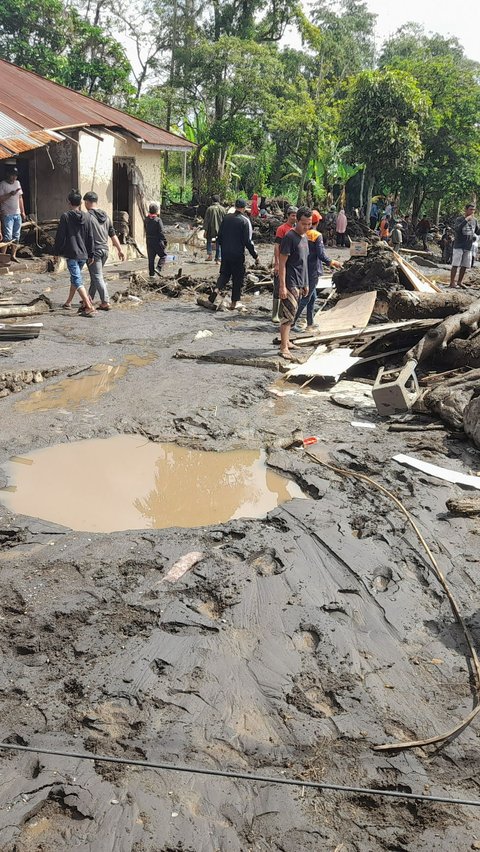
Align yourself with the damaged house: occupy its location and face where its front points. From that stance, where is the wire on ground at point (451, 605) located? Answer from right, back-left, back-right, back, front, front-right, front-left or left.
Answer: front-right

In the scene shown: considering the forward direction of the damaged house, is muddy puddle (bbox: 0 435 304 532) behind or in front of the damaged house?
in front

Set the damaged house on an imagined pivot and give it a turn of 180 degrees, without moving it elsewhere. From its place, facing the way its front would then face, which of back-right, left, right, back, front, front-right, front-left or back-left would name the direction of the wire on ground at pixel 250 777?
back-left

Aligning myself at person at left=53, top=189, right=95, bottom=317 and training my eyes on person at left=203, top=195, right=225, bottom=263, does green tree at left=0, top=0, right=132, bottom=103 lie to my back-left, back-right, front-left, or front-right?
front-left

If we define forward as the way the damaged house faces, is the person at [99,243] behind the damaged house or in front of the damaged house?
in front

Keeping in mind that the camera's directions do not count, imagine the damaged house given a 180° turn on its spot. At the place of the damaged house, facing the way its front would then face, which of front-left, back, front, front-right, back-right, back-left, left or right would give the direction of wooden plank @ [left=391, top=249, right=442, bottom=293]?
back

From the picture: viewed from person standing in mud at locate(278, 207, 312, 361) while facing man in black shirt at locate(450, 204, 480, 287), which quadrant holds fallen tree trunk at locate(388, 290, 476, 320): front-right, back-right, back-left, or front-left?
front-right

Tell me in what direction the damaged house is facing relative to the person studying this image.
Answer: facing the viewer and to the right of the viewer

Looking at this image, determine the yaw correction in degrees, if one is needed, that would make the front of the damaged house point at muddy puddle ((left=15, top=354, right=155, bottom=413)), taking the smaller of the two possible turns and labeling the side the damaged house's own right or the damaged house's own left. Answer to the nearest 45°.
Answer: approximately 45° to the damaged house's own right

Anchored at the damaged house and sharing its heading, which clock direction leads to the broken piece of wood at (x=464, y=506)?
The broken piece of wood is roughly at 1 o'clock from the damaged house.

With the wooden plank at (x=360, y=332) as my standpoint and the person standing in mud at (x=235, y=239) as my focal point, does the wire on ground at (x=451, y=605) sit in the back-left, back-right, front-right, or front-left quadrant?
back-left

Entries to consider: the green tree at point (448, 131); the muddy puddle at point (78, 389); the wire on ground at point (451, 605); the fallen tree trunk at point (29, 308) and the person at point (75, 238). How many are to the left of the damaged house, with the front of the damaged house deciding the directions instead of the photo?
1

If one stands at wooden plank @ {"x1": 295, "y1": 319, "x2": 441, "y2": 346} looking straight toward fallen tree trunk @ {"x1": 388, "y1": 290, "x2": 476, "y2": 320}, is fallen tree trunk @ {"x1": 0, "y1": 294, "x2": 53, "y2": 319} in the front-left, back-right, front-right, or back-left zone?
back-left

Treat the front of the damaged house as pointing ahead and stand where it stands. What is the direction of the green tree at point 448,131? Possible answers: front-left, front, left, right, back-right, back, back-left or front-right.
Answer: left

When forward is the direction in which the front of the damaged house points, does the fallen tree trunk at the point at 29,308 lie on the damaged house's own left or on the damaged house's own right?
on the damaged house's own right
